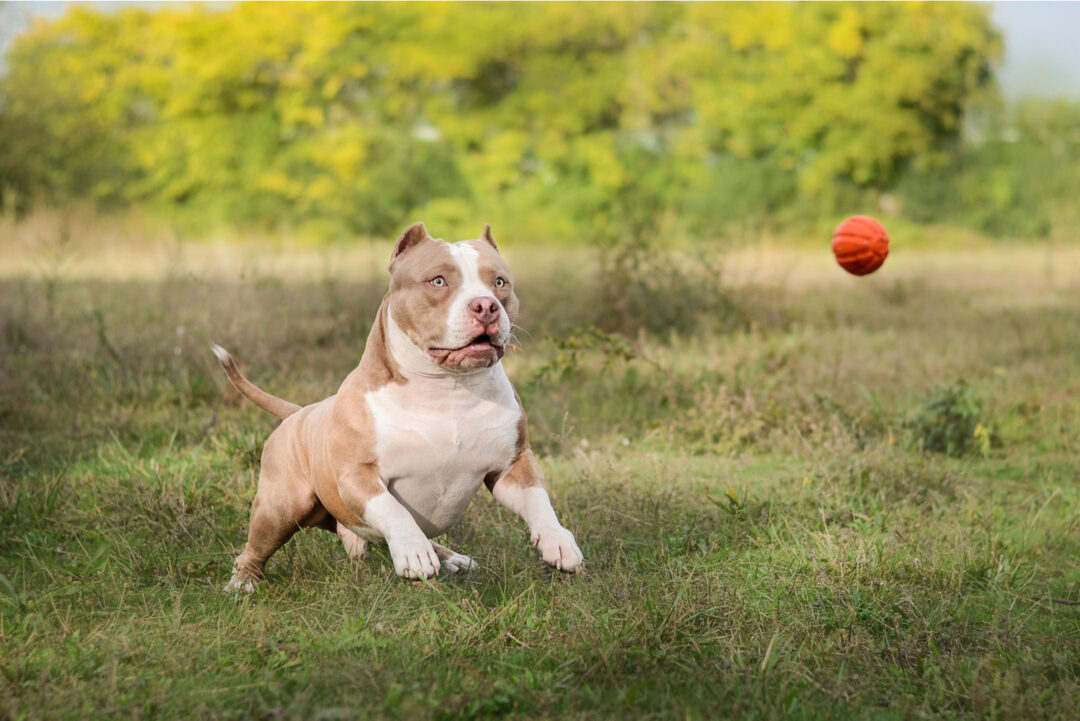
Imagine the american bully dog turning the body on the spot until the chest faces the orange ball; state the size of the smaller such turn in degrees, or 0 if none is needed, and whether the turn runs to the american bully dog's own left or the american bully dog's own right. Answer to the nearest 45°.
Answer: approximately 90° to the american bully dog's own left

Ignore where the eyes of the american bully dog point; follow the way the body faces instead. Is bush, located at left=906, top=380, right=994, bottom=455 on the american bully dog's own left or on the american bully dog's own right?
on the american bully dog's own left

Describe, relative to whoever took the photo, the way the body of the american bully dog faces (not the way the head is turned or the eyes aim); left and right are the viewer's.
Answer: facing the viewer and to the right of the viewer
